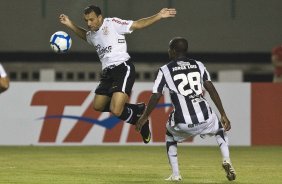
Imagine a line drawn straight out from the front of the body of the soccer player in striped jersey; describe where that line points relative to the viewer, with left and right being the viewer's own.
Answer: facing away from the viewer and to the left of the viewer

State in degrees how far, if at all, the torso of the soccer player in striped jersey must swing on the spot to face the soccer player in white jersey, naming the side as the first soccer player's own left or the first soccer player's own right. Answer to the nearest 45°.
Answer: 0° — they already face them

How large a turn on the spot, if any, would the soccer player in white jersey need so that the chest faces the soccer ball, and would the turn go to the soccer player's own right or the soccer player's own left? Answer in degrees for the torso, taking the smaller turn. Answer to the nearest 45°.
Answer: approximately 45° to the soccer player's own right
